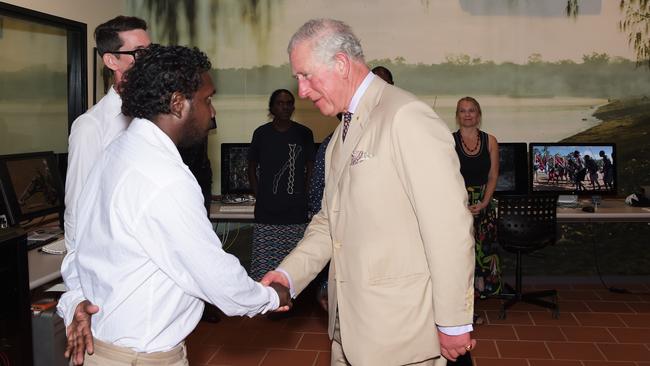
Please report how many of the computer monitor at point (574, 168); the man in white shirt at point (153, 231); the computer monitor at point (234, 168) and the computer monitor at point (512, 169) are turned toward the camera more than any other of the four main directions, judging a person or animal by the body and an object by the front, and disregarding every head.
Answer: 3

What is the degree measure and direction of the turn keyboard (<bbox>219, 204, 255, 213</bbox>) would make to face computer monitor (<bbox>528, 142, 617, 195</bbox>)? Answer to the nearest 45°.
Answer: approximately 90° to its left

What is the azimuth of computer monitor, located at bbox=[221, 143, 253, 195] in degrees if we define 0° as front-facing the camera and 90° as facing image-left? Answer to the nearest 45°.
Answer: approximately 0°

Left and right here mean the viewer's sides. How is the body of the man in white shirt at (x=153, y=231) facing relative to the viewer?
facing away from the viewer and to the right of the viewer

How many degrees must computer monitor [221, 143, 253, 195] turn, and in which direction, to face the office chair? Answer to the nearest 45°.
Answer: approximately 45° to its left

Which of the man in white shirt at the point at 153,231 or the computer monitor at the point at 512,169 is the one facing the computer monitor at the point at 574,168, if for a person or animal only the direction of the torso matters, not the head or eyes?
the man in white shirt

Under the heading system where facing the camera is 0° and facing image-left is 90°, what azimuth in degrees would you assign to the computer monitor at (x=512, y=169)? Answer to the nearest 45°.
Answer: approximately 0°

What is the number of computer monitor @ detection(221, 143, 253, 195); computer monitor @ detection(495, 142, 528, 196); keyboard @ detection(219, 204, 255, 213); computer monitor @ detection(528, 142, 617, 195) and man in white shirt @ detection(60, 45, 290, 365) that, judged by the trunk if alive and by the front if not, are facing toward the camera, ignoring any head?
4

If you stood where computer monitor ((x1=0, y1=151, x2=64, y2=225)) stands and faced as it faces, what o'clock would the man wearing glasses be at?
The man wearing glasses is roughly at 1 o'clock from the computer monitor.

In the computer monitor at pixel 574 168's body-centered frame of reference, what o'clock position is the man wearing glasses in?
The man wearing glasses is roughly at 1 o'clock from the computer monitor.

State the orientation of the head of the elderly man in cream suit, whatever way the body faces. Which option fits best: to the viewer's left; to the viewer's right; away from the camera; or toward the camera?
to the viewer's left

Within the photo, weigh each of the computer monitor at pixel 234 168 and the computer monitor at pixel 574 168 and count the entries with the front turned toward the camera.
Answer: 2
